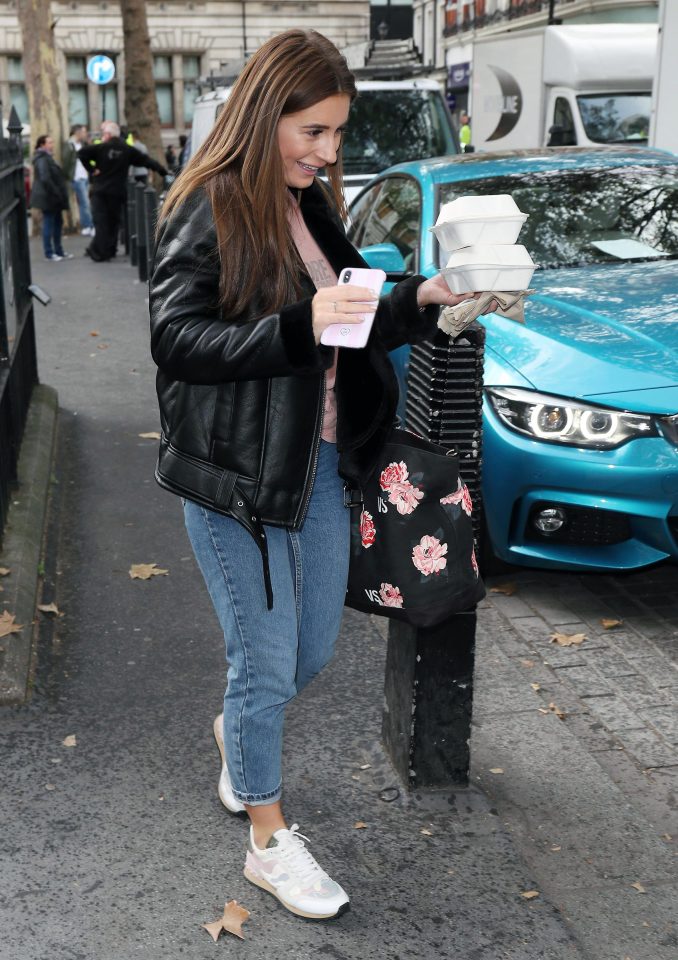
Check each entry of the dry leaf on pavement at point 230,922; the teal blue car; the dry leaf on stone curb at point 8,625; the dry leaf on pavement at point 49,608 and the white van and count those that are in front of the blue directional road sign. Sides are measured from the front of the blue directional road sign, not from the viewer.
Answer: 5

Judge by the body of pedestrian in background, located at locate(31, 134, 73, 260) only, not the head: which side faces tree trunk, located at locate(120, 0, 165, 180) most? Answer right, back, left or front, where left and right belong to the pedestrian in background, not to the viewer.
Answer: left

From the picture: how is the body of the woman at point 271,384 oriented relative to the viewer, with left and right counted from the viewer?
facing the viewer and to the right of the viewer

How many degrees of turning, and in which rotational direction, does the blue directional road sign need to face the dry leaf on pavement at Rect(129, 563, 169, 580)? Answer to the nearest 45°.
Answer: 0° — it already faces it

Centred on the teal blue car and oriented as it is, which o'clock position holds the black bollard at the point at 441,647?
The black bollard is roughly at 2 o'clock from the teal blue car.

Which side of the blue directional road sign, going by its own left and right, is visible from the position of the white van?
front

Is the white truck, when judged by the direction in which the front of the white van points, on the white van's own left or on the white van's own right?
on the white van's own left

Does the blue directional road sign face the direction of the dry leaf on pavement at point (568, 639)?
yes

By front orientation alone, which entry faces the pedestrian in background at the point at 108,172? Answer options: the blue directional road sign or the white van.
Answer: the blue directional road sign

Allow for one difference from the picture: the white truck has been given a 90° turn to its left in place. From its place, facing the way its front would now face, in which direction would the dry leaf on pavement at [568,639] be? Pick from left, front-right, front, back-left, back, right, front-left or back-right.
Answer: back-right
